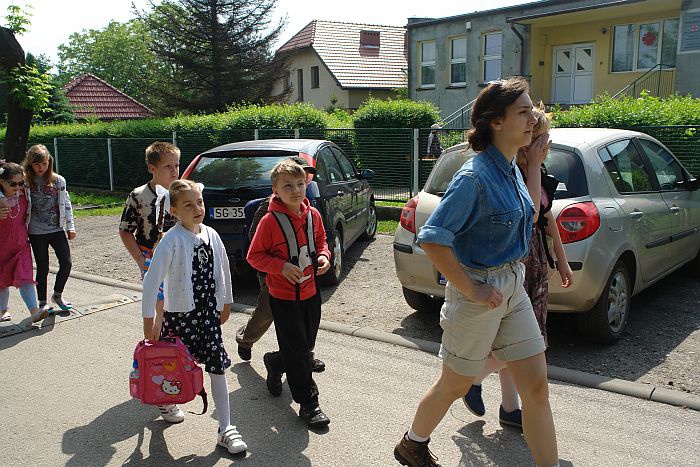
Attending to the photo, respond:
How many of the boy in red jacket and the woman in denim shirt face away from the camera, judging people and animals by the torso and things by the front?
0

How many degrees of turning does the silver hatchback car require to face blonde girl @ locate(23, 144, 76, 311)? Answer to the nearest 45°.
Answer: approximately 135° to its left

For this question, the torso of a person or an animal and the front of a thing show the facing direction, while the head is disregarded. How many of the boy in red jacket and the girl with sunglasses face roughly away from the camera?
0

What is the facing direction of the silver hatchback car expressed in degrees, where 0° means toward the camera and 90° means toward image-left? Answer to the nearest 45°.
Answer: approximately 225°

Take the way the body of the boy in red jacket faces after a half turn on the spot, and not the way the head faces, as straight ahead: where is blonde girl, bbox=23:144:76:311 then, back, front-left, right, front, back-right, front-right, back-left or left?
front

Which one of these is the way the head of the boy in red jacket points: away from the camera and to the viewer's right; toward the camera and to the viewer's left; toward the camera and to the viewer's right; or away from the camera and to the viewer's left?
toward the camera and to the viewer's right

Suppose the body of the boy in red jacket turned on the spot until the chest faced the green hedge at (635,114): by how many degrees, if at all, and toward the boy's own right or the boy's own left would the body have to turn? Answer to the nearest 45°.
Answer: approximately 90° to the boy's own left

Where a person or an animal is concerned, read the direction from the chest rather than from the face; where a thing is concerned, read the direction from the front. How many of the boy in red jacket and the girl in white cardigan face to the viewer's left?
0

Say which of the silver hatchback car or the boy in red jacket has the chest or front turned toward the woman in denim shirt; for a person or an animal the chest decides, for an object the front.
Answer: the boy in red jacket

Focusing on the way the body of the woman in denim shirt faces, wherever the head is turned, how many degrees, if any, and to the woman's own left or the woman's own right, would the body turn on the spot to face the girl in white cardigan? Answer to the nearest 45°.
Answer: approximately 180°

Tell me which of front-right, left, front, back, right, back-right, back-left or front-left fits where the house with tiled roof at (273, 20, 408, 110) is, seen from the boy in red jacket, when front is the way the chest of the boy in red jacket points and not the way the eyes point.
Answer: back-left

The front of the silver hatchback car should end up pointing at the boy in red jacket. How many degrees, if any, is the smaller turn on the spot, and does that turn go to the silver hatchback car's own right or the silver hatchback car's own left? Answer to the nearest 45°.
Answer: approximately 180°

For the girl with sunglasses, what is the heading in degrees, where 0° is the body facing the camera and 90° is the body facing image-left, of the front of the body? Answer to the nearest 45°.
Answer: approximately 315°
